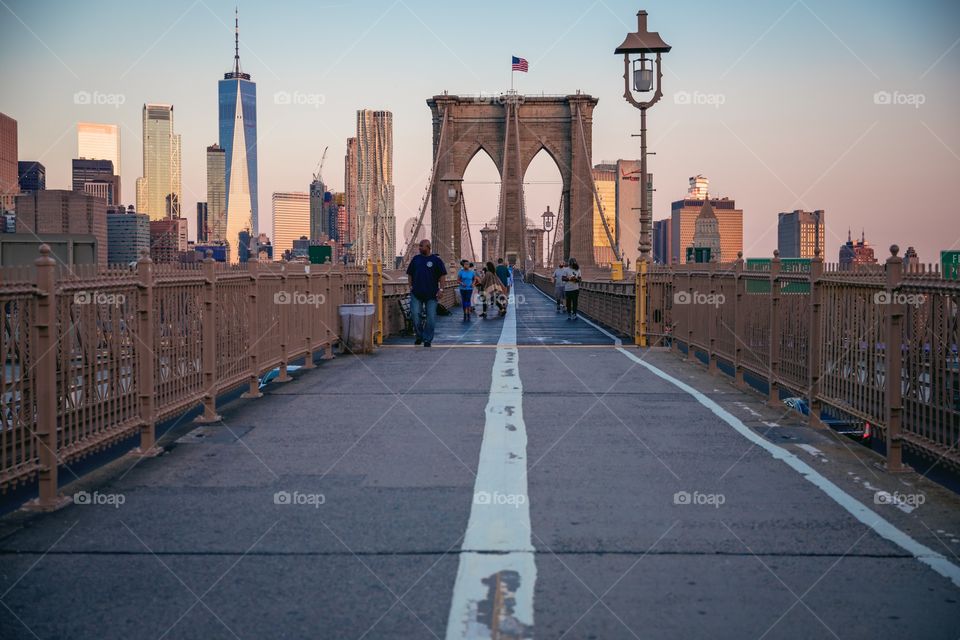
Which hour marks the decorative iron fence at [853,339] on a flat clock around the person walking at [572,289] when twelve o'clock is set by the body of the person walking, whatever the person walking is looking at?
The decorative iron fence is roughly at 12 o'clock from the person walking.

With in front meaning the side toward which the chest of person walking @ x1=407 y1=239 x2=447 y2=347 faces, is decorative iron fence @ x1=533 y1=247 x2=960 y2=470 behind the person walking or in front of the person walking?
in front

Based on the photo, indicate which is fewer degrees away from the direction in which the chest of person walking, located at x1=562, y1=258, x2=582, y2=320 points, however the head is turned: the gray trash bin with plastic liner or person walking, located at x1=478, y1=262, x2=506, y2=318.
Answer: the gray trash bin with plastic liner

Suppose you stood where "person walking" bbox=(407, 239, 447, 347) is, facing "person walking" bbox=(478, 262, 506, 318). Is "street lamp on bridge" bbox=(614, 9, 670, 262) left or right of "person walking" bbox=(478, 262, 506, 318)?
right

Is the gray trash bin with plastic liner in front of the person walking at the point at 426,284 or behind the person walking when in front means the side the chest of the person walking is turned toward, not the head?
in front

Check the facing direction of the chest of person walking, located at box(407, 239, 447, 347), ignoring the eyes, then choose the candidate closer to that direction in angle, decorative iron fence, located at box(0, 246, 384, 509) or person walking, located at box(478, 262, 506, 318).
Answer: the decorative iron fence

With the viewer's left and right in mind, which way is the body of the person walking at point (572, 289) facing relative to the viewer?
facing the viewer

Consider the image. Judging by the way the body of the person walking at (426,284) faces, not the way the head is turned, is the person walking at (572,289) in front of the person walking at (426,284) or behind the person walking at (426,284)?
behind

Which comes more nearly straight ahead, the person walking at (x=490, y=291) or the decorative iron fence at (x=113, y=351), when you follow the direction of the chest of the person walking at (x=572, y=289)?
the decorative iron fence

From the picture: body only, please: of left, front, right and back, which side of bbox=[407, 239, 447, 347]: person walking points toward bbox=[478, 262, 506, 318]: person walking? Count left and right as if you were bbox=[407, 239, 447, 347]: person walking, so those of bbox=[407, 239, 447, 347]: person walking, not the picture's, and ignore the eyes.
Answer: back

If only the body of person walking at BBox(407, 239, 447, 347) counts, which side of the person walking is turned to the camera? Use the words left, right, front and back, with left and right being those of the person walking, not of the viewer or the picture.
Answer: front

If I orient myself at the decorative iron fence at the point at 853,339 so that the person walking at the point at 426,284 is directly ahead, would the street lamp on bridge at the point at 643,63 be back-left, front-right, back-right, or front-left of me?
front-right

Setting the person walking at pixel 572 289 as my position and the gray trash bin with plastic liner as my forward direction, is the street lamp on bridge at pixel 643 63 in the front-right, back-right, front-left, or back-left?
front-left
